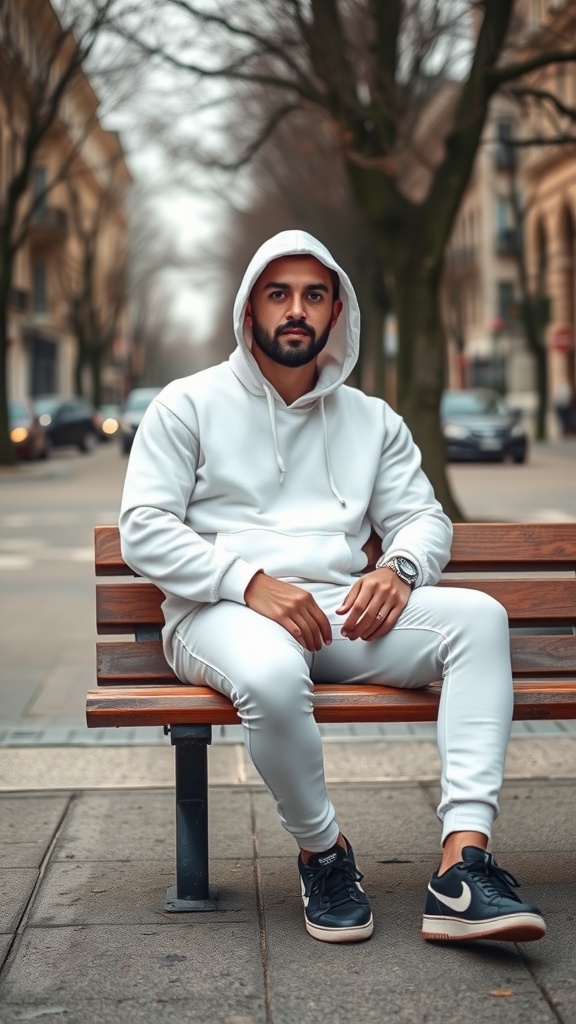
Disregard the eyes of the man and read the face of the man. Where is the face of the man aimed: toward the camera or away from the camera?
toward the camera

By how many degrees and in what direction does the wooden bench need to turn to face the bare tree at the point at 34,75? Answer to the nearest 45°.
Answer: approximately 180°

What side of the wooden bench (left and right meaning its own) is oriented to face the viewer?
front

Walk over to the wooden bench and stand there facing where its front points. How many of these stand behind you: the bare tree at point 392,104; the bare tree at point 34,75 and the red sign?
3

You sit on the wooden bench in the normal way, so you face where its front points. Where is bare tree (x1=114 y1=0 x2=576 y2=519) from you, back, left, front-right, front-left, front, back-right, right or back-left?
back

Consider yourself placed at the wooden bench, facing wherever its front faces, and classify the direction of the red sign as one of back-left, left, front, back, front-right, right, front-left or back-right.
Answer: back

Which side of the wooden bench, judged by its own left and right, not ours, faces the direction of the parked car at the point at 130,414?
back

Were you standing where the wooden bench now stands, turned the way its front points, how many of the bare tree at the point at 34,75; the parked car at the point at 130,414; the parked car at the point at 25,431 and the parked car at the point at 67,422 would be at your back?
4

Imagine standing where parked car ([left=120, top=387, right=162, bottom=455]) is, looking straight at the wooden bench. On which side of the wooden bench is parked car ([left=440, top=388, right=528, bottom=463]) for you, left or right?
left

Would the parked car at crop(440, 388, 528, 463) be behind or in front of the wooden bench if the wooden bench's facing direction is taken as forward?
behind

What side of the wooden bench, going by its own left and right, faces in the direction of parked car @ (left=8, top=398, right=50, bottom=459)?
back

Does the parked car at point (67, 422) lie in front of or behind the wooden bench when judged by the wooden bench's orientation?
behind
